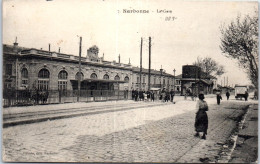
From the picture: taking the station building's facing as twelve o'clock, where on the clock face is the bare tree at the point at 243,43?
The bare tree is roughly at 1 o'clock from the station building.

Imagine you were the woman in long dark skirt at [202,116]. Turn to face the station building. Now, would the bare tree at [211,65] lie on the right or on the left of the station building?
right

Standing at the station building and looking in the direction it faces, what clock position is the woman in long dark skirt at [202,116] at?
The woman in long dark skirt is roughly at 1 o'clock from the station building.

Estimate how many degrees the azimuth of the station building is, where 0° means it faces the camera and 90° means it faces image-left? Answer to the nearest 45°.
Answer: approximately 315°
